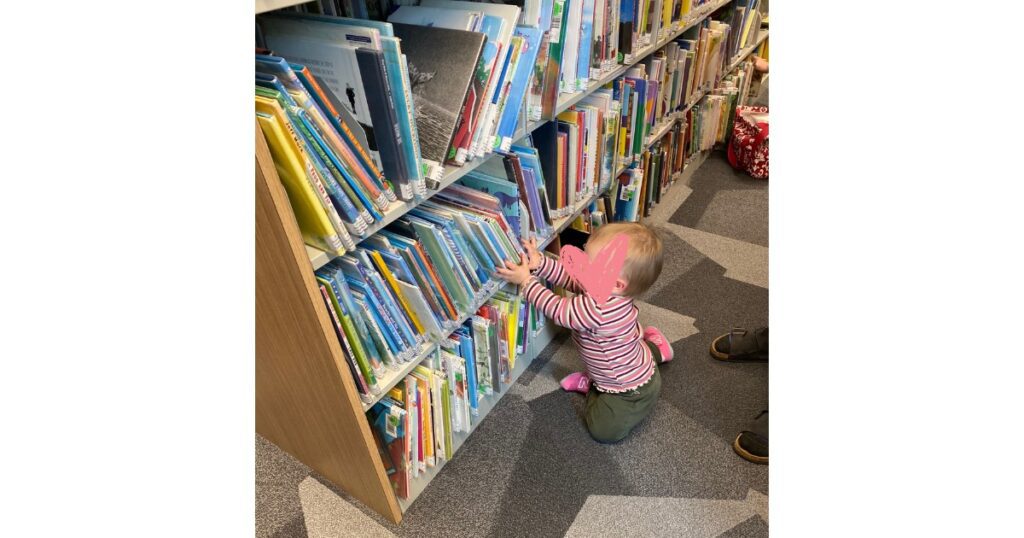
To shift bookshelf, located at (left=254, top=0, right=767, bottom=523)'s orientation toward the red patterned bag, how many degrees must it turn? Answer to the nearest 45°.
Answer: approximately 90° to its left

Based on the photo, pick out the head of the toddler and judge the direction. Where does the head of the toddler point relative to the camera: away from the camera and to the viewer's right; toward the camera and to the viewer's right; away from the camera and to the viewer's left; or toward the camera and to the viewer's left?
away from the camera and to the viewer's left

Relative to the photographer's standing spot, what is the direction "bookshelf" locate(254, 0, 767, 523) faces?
facing the viewer and to the right of the viewer
